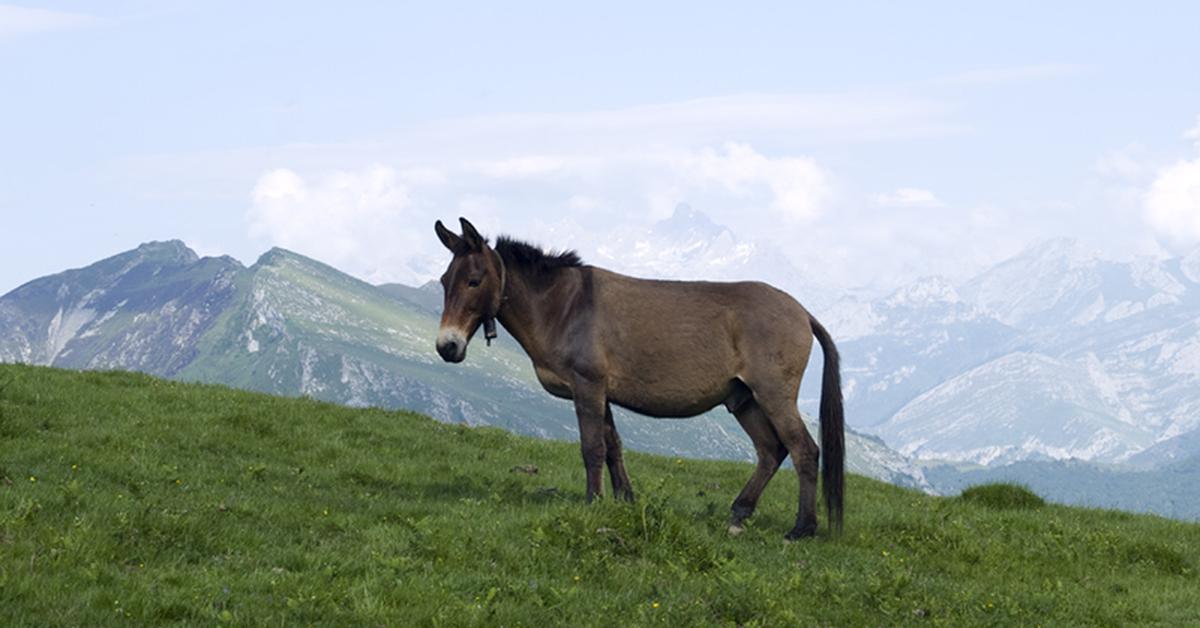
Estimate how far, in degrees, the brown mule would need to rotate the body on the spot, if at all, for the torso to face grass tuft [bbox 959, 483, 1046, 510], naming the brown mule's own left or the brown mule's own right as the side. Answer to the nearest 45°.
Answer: approximately 135° to the brown mule's own right

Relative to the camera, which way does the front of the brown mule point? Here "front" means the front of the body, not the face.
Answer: to the viewer's left
